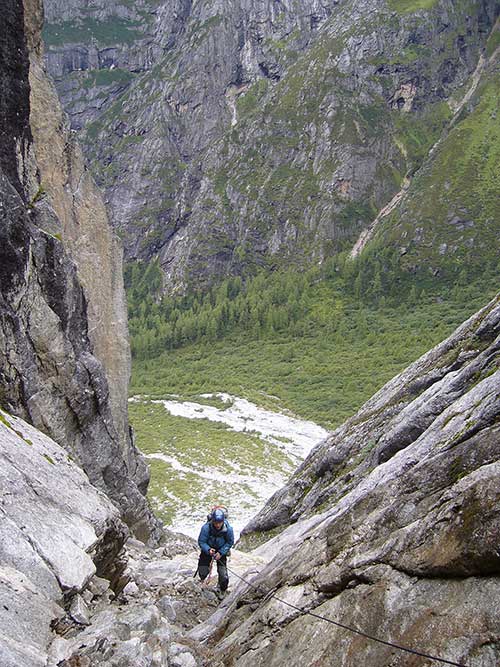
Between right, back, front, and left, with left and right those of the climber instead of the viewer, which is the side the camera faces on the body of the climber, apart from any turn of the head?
front

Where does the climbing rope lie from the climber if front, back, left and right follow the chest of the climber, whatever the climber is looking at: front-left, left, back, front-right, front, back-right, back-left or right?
front
